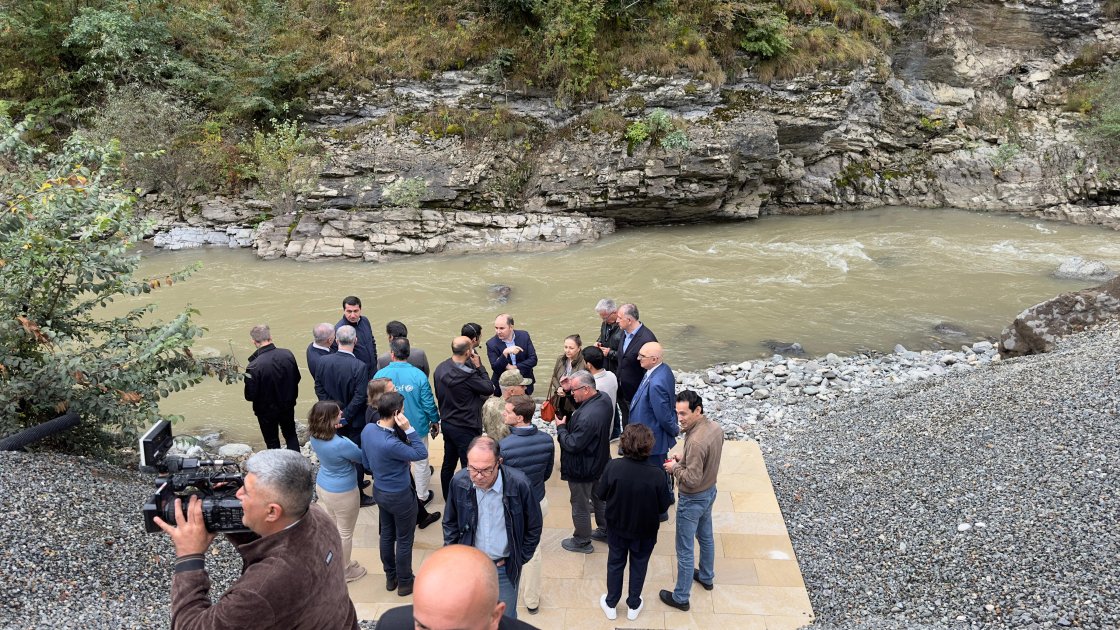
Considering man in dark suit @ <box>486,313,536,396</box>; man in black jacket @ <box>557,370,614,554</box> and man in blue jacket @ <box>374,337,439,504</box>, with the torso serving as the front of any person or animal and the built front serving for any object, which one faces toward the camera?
the man in dark suit

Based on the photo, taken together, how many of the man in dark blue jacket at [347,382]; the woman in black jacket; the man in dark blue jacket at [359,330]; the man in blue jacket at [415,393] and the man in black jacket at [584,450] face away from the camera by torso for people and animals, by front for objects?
3

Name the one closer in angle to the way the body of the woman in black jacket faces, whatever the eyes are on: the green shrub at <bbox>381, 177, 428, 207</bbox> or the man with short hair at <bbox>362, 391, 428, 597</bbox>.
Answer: the green shrub

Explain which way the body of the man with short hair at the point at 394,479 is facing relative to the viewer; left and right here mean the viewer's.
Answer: facing away from the viewer and to the right of the viewer

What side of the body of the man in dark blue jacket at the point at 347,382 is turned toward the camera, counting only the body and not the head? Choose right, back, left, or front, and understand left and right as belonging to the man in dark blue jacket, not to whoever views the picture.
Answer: back

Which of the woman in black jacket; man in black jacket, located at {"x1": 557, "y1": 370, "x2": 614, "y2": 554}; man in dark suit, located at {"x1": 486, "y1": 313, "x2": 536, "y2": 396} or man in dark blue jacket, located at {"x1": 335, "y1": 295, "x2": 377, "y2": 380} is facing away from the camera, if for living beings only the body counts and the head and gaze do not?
the woman in black jacket

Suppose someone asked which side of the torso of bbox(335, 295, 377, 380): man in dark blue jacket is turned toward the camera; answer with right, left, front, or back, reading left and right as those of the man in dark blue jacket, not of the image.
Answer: front

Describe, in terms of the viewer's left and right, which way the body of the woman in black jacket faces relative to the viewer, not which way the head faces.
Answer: facing away from the viewer

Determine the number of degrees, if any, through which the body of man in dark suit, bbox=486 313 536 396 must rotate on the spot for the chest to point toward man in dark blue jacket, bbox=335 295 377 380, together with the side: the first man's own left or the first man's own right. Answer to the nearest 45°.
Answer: approximately 90° to the first man's own right

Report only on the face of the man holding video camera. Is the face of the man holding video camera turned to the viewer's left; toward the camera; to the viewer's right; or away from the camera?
to the viewer's left

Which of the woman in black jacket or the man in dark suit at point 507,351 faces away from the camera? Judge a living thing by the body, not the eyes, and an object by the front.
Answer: the woman in black jacket

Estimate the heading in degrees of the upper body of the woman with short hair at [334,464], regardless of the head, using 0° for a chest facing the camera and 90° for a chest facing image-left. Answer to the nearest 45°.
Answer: approximately 225°

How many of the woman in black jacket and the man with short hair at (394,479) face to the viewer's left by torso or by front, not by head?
0

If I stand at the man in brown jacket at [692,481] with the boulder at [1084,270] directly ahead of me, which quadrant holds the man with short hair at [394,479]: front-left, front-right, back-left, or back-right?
back-left

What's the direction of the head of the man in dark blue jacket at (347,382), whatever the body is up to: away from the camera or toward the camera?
away from the camera

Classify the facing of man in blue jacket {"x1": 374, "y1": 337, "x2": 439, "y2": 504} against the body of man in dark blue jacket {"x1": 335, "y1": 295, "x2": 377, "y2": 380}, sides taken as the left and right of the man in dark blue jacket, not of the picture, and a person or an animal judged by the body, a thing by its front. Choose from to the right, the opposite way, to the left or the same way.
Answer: the opposite way

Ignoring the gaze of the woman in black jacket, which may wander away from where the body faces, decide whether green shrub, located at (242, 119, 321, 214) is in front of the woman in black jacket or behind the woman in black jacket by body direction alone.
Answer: in front

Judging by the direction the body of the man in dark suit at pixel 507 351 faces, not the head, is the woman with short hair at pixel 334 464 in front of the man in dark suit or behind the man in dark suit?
in front

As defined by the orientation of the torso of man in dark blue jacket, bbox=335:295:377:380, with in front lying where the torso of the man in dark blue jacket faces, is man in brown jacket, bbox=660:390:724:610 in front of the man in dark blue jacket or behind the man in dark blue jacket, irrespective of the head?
in front
